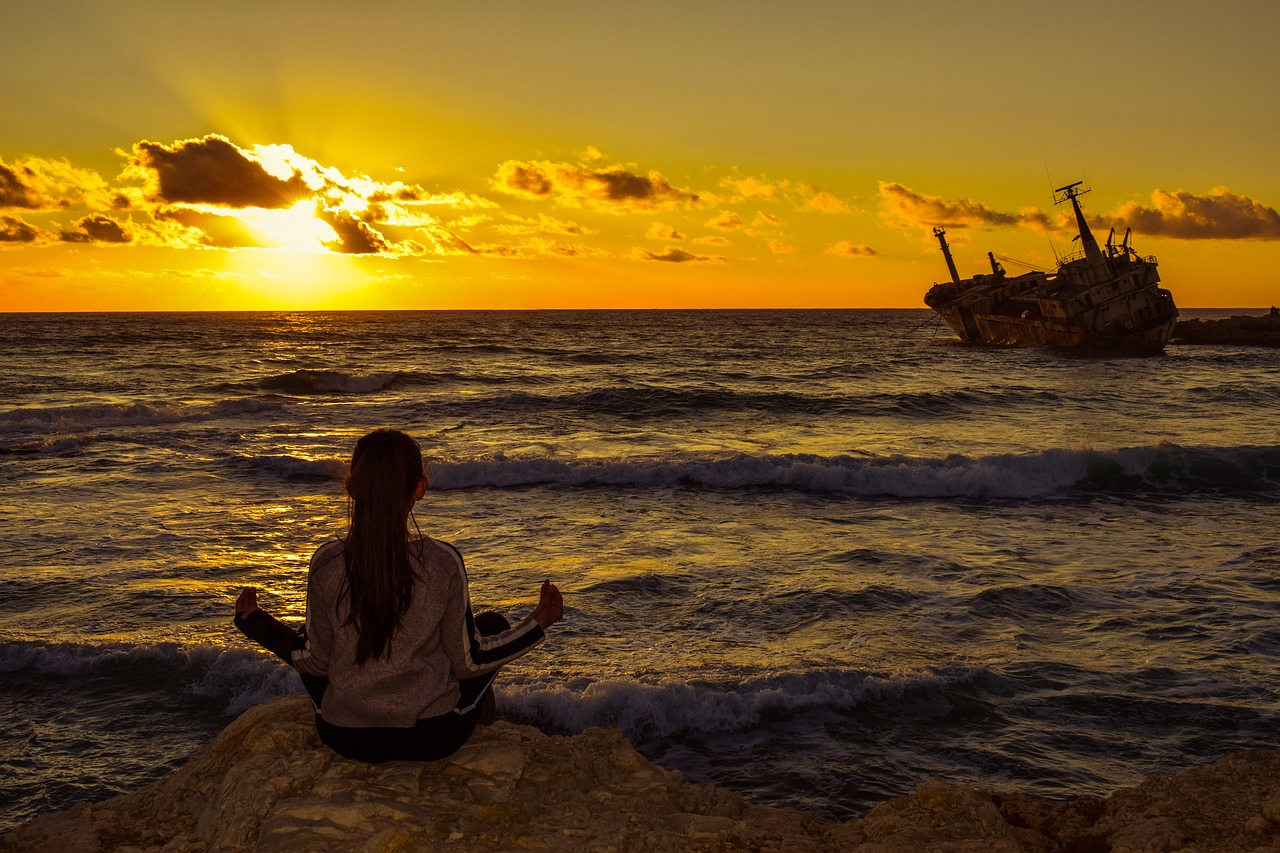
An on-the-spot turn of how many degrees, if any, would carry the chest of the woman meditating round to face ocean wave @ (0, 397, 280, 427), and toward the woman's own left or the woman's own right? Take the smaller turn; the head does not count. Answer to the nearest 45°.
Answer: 0° — they already face it

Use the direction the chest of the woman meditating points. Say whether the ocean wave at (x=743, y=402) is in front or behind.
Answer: in front

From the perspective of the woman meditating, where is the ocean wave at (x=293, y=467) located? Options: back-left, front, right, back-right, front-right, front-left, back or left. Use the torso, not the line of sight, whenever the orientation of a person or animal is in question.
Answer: front

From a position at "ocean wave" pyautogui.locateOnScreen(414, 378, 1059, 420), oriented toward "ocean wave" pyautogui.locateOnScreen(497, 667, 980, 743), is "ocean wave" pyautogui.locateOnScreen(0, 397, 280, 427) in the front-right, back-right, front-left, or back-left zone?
front-right

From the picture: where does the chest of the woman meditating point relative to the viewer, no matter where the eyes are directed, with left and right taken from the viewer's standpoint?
facing away from the viewer

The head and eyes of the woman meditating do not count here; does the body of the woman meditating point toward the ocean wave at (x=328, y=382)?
yes

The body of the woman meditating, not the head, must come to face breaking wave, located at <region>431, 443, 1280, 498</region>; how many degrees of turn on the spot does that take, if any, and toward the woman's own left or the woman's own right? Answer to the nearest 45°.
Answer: approximately 45° to the woman's own right

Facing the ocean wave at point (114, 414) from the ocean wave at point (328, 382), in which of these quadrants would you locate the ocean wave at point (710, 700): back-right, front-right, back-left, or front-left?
front-left

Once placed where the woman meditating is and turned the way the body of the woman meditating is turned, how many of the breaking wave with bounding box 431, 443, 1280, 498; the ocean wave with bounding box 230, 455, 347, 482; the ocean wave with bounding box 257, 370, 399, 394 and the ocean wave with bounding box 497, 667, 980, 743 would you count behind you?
0

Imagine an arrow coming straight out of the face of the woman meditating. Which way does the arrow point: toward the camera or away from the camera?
away from the camera

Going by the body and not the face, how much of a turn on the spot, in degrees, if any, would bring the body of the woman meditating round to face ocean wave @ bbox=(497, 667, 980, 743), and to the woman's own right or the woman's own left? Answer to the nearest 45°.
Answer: approximately 45° to the woman's own right
